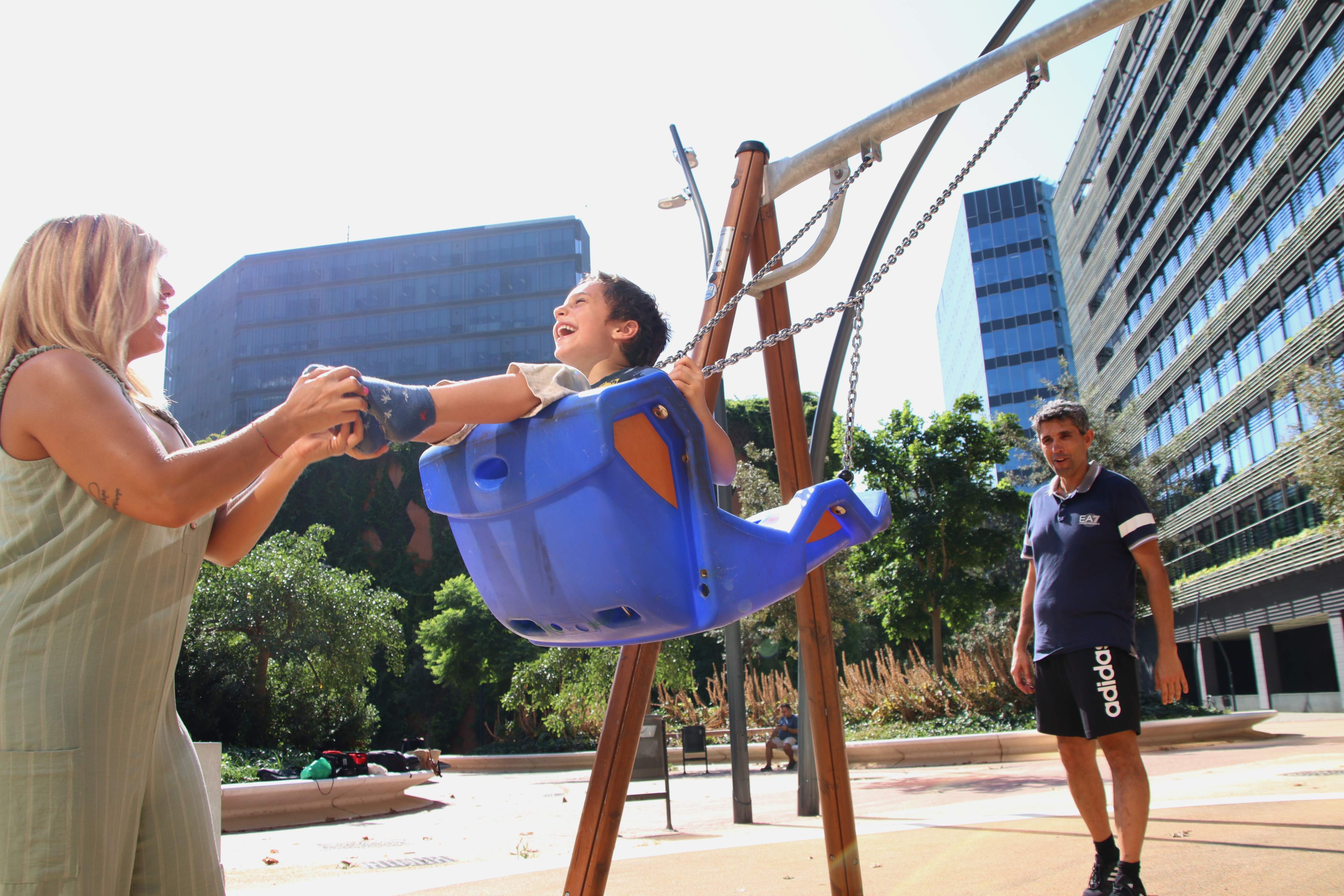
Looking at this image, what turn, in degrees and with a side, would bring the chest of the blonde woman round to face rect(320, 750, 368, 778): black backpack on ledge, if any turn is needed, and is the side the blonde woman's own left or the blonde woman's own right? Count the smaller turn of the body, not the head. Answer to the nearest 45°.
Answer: approximately 90° to the blonde woman's own left

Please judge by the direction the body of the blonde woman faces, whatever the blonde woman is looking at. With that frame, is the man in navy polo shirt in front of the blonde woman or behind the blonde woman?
in front

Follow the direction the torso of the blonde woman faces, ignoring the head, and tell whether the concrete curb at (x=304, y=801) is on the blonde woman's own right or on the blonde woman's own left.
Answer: on the blonde woman's own left

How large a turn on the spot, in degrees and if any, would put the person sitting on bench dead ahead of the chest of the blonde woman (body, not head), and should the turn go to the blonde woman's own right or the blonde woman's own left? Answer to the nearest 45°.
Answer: approximately 45° to the blonde woman's own left

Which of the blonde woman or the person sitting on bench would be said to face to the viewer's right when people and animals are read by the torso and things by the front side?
the blonde woman

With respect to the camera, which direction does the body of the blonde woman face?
to the viewer's right

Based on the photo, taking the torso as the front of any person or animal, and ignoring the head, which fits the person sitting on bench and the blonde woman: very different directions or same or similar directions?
very different directions

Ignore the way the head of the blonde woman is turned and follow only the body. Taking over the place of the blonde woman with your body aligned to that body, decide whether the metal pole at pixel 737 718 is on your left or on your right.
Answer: on your left

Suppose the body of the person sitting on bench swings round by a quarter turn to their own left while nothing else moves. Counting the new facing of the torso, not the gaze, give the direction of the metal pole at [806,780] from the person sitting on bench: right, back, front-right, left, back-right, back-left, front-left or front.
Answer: front-right

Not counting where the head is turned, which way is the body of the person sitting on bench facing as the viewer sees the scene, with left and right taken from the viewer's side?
facing the viewer and to the left of the viewer

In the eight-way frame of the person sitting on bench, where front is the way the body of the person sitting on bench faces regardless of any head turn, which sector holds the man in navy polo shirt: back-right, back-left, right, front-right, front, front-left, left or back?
front-left

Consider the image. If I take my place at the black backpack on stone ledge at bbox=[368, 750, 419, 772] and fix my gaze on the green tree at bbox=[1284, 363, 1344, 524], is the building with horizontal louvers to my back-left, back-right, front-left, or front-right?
front-left

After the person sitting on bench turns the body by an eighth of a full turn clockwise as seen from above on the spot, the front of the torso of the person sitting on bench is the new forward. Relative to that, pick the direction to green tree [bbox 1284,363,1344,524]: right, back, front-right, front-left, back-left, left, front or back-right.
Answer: back

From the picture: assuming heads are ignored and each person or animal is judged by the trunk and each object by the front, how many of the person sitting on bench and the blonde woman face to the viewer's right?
1
